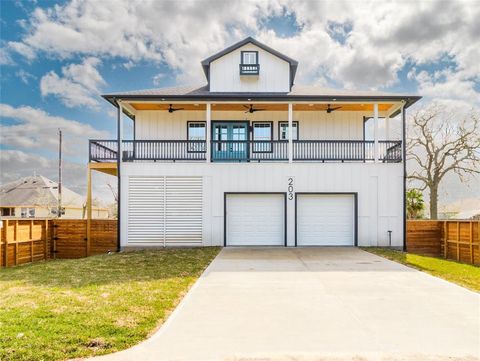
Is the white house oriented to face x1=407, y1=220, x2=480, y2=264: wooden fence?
no

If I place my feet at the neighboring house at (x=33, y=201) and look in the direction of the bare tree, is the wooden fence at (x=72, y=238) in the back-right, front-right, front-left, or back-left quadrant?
front-right

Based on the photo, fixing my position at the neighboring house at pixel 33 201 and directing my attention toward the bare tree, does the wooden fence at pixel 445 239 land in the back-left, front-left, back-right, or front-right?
front-right

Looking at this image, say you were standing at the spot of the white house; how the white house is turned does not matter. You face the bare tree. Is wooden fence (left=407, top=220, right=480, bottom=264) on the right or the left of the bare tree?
right

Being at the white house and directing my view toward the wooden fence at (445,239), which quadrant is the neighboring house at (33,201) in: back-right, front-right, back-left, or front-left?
back-left

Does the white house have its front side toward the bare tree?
no

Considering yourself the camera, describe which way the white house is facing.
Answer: facing the viewer

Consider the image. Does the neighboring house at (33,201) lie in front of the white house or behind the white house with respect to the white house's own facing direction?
behind

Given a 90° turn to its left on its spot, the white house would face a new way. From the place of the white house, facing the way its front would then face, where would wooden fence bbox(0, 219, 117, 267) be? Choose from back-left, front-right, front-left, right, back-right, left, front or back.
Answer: back
